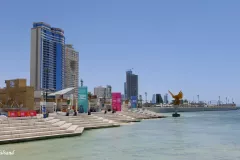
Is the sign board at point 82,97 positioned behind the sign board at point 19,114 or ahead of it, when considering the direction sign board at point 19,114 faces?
behind

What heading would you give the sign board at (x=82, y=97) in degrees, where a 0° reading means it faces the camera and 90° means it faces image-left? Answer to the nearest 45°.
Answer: approximately 0°

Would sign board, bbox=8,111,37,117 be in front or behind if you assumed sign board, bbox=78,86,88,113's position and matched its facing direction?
in front

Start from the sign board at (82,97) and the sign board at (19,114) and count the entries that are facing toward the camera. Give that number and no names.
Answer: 2

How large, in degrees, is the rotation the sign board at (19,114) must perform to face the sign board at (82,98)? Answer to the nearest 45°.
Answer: approximately 135° to its left
